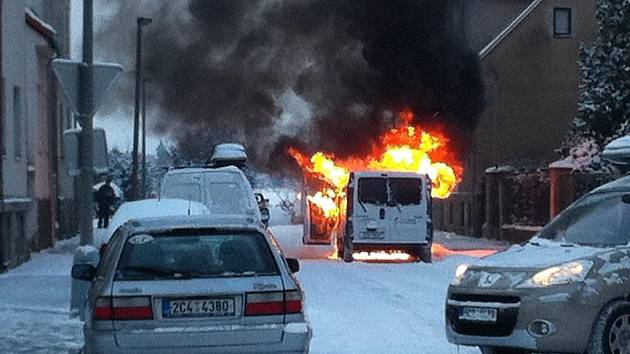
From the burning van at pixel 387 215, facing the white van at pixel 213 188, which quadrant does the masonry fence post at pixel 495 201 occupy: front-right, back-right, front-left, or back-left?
back-right

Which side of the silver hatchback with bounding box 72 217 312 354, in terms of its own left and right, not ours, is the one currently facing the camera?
back

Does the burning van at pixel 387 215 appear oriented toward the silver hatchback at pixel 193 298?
no

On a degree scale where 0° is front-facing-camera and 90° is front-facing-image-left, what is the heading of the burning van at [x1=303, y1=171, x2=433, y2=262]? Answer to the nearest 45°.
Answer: approximately 180°

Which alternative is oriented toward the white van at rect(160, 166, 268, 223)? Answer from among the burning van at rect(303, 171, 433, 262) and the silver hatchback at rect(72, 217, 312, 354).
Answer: the silver hatchback

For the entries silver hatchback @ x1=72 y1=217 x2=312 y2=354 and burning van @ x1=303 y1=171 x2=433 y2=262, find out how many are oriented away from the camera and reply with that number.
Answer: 2

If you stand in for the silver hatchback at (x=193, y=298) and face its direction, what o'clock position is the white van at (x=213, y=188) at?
The white van is roughly at 12 o'clock from the silver hatchback.

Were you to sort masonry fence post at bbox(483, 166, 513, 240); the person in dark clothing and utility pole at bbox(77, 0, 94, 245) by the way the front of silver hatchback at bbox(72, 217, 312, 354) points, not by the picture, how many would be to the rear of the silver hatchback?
0

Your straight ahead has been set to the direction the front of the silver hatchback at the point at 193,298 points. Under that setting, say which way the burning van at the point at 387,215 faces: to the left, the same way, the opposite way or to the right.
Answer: the same way

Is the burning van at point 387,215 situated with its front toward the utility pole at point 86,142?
no

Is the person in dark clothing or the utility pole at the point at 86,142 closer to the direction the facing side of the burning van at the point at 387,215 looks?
the person in dark clothing

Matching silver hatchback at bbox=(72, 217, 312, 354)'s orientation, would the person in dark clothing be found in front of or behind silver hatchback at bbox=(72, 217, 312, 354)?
in front

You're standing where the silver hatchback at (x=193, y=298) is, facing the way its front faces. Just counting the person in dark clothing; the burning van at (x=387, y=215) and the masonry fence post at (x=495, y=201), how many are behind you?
0

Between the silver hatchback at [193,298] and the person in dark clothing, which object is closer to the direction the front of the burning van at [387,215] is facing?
the person in dark clothing

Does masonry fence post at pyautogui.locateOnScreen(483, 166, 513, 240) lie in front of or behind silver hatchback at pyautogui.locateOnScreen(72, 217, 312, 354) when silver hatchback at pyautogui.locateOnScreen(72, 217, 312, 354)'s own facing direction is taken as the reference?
in front
